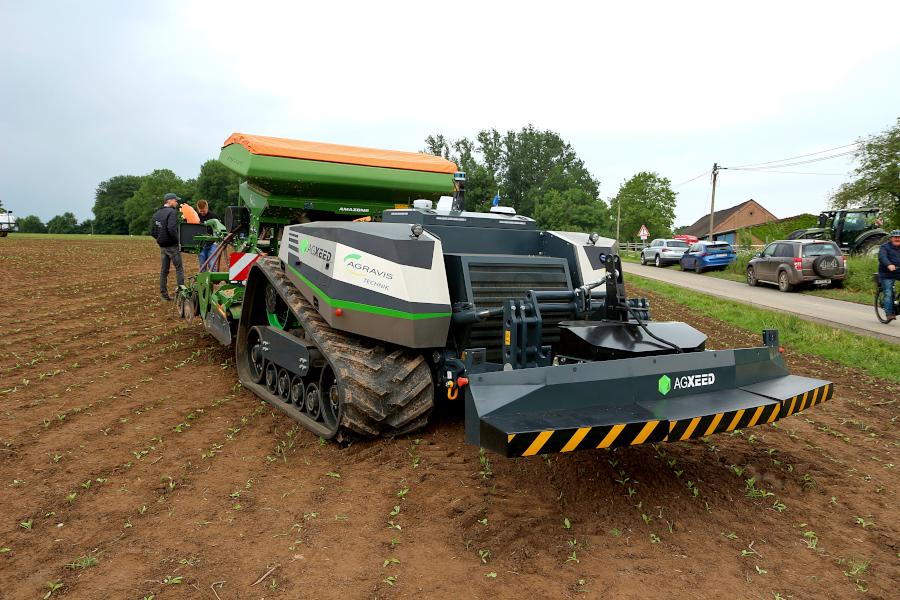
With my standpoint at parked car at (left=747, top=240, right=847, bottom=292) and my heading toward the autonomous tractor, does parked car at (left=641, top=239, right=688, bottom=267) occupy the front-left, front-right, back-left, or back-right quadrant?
back-right

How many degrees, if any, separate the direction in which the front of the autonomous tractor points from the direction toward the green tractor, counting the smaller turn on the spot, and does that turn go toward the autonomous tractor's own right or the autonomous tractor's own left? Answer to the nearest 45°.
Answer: approximately 90° to the autonomous tractor's own left

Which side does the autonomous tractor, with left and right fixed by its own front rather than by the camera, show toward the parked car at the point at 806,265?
left

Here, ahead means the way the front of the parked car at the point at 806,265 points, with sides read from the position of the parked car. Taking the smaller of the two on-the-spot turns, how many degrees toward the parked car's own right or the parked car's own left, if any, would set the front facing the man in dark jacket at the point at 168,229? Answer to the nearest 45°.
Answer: approximately 90° to the parked car's own left

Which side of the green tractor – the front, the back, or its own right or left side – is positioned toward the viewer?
left

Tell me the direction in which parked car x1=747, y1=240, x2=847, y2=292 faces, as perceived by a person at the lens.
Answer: facing away from the viewer and to the left of the viewer

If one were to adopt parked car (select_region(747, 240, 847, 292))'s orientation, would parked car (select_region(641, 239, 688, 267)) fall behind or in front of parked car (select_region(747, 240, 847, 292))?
in front

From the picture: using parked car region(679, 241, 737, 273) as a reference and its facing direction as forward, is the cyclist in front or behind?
behind

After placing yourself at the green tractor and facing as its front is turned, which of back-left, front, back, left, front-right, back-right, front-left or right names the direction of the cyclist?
left

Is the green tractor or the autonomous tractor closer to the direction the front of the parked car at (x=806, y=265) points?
the green tractor

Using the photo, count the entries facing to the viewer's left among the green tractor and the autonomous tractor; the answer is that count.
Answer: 1

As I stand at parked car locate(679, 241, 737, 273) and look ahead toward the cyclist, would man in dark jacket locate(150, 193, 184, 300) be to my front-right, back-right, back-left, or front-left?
front-right

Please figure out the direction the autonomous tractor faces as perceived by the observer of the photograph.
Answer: facing the viewer and to the right of the viewer
